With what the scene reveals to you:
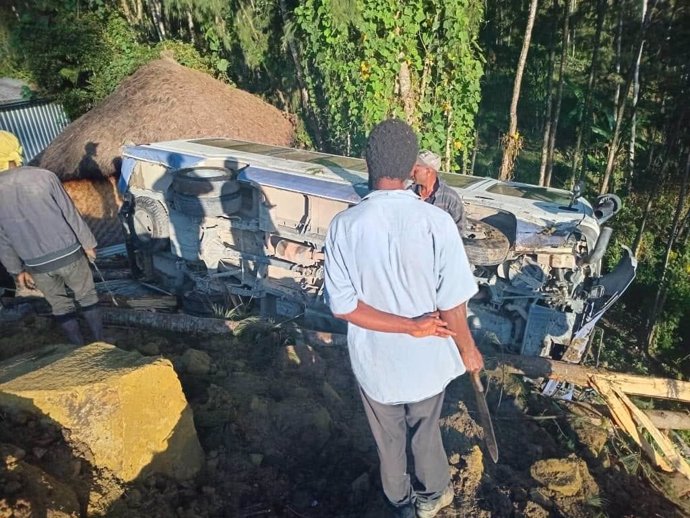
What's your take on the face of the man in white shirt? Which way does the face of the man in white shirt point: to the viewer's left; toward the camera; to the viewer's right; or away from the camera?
away from the camera

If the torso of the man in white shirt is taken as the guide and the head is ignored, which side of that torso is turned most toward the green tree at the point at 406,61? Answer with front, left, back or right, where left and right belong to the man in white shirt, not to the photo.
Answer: front

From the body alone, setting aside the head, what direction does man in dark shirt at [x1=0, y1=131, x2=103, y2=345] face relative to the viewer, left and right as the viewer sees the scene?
facing away from the viewer

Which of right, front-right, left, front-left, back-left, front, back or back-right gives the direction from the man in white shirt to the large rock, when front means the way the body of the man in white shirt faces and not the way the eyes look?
left

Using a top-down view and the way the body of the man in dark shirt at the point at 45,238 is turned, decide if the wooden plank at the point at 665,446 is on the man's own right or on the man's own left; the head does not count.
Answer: on the man's own right

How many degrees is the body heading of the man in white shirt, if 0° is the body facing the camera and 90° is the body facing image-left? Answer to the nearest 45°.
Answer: approximately 180°

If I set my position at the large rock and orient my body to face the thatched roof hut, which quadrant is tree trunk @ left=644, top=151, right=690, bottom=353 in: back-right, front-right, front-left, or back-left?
front-right

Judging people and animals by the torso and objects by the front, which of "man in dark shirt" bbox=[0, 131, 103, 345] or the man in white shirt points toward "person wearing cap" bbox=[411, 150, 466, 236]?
the man in white shirt

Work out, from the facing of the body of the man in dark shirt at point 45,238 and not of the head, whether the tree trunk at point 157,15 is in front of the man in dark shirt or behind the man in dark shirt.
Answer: in front

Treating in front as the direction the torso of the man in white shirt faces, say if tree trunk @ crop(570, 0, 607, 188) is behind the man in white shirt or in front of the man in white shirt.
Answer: in front

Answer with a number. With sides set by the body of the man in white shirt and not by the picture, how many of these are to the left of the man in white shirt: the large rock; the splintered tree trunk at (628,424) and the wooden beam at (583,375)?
1
